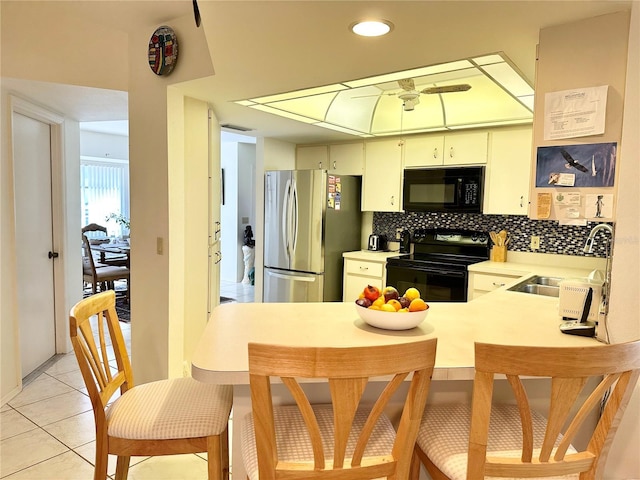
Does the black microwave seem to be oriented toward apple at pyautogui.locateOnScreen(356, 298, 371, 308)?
yes

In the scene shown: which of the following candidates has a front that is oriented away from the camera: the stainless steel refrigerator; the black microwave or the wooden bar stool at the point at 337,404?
the wooden bar stool

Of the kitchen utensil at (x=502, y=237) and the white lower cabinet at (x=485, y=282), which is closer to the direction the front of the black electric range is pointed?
the white lower cabinet

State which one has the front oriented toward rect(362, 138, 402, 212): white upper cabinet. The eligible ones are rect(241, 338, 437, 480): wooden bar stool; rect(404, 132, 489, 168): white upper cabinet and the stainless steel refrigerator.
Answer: the wooden bar stool

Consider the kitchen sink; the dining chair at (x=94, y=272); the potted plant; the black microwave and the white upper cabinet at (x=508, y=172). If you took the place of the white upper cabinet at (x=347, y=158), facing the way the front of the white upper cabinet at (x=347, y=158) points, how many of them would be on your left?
3
